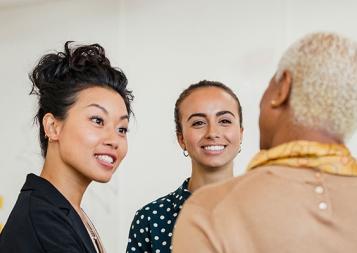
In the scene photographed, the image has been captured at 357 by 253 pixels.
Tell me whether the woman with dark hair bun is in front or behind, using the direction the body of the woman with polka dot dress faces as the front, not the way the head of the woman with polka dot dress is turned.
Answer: in front

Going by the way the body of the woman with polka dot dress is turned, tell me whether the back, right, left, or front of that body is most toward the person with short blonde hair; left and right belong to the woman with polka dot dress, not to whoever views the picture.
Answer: front

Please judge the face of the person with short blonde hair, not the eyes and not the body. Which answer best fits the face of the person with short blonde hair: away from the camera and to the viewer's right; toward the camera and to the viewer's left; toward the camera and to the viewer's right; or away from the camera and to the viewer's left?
away from the camera and to the viewer's left

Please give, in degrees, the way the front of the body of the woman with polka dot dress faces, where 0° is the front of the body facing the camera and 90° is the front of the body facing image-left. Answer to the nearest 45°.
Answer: approximately 0°

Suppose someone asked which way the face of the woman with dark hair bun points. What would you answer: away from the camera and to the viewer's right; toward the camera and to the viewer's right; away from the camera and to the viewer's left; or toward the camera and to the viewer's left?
toward the camera and to the viewer's right
